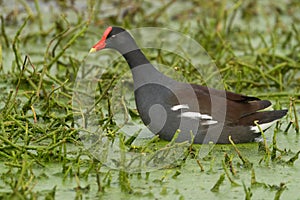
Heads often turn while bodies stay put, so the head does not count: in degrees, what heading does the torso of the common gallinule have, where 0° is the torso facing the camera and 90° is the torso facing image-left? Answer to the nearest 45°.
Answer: approximately 90°
